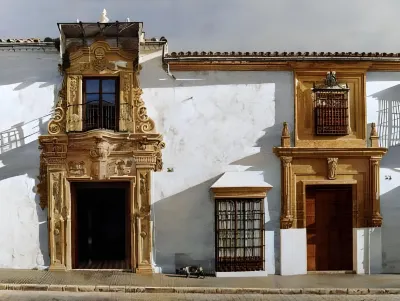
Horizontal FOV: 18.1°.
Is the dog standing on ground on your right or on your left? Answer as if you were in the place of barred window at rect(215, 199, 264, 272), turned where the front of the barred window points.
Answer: on your right

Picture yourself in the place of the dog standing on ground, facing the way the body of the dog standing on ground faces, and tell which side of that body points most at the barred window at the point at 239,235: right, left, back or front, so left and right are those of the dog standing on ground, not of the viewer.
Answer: back

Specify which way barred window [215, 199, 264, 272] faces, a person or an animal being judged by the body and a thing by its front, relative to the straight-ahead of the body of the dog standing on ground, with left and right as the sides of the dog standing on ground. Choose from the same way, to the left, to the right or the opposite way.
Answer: to the left

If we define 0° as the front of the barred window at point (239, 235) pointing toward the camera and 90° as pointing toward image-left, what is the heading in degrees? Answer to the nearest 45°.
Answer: approximately 0°

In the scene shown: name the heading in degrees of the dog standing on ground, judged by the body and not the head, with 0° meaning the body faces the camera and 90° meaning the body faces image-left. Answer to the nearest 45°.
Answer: approximately 90°

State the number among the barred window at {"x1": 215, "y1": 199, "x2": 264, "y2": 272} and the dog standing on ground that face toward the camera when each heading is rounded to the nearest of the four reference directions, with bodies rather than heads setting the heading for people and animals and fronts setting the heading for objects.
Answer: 1
